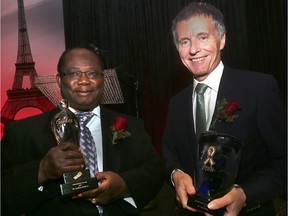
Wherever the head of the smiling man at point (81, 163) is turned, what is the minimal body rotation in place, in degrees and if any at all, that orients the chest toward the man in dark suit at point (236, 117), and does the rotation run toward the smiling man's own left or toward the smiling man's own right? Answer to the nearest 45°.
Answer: approximately 45° to the smiling man's own left

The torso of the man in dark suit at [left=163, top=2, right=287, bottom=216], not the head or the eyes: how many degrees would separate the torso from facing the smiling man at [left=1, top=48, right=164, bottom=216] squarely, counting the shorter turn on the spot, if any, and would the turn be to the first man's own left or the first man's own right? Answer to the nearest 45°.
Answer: approximately 45° to the first man's own right

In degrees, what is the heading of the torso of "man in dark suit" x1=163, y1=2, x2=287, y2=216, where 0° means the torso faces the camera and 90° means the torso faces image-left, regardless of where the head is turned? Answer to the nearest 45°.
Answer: approximately 45°
